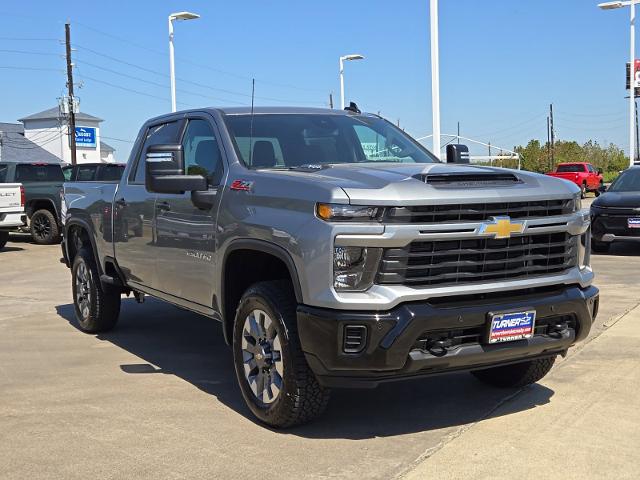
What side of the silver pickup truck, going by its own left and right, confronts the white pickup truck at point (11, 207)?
back

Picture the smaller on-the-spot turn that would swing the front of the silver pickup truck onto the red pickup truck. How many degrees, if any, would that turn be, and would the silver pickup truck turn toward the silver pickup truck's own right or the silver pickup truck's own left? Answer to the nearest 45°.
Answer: approximately 135° to the silver pickup truck's own left

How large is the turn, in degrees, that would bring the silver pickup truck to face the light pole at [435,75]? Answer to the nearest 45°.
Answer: approximately 135° to its left

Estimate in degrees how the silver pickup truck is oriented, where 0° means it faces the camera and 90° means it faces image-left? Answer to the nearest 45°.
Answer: approximately 315°

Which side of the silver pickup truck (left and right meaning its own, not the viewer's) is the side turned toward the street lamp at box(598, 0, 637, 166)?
left

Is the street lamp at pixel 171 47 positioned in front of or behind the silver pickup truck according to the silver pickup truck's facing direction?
behind
